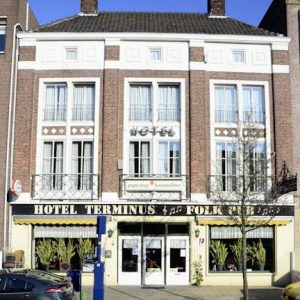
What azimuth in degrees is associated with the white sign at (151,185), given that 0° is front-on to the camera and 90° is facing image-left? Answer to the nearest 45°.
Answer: approximately 0°

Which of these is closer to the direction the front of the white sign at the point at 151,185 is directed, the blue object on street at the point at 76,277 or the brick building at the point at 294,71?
the blue object on street

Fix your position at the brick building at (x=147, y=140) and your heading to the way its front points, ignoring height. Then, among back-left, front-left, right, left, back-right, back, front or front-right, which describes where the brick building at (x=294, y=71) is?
left

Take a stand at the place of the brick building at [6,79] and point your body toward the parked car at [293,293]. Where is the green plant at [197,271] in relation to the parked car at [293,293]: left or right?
left

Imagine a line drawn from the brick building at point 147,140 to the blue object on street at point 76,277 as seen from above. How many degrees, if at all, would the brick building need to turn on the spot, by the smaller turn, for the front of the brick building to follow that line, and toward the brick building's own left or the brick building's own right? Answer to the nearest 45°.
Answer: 0° — it already faces it

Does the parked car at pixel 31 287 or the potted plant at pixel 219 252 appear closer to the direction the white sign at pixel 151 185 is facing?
the parked car

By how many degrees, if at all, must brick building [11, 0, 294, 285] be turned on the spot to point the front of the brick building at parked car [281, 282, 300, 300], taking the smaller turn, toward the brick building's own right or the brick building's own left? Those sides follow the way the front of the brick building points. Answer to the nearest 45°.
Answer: approximately 45° to the brick building's own left

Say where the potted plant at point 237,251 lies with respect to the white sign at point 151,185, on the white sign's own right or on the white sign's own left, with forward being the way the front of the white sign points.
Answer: on the white sign's own left

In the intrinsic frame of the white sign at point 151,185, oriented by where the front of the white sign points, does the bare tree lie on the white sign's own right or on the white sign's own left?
on the white sign's own left

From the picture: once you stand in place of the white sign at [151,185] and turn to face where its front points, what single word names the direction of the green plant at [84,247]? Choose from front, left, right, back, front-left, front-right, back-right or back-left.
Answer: right
